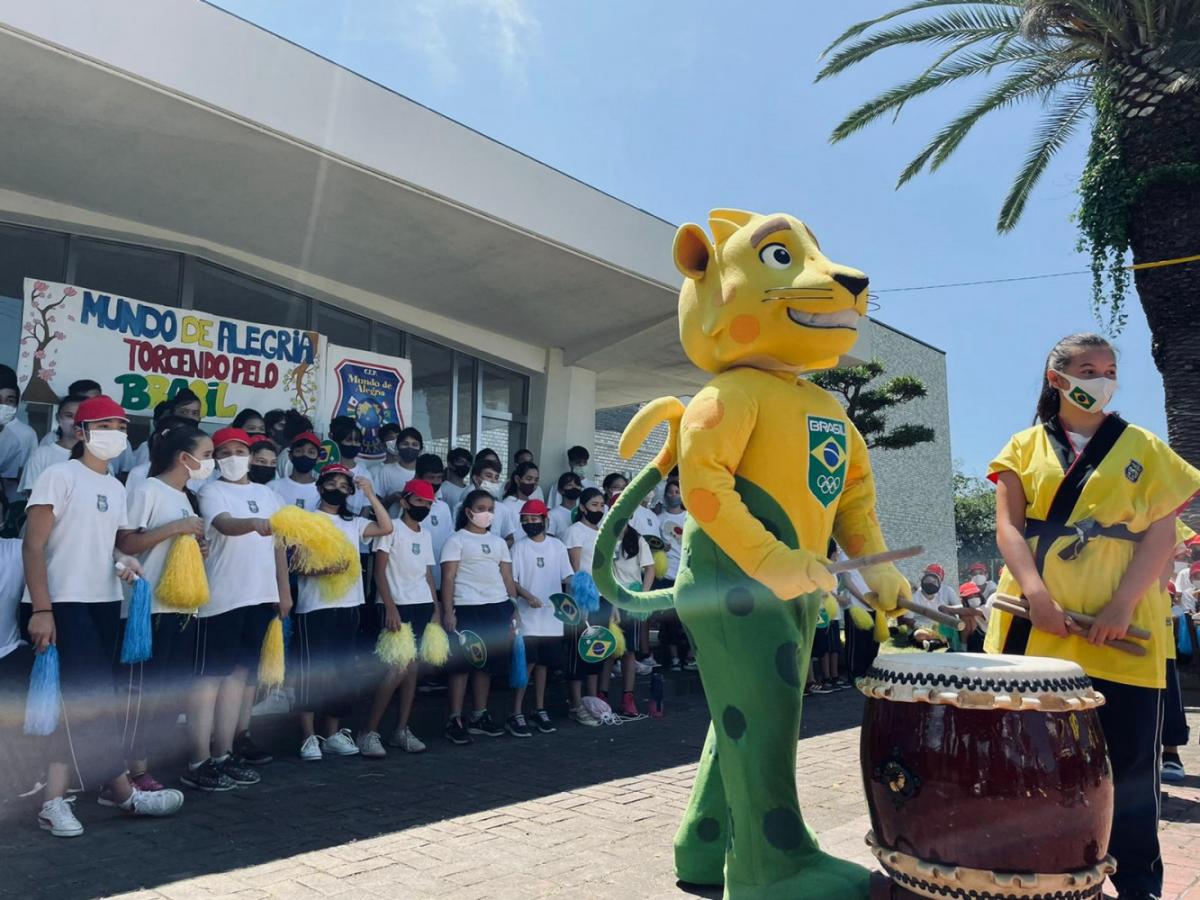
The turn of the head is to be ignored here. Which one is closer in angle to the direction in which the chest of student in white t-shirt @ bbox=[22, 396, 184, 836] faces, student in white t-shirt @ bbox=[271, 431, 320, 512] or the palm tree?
the palm tree

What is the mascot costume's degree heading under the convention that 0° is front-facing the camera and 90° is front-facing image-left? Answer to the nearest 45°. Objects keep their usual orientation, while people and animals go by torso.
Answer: approximately 315°

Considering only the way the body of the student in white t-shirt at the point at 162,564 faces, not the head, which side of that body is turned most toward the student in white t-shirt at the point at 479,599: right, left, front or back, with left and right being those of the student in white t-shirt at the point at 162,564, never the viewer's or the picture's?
left

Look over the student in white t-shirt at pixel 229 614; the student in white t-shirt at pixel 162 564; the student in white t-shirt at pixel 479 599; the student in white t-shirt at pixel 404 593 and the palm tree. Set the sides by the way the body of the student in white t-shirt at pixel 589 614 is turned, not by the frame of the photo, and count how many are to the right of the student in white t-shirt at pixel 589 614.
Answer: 4

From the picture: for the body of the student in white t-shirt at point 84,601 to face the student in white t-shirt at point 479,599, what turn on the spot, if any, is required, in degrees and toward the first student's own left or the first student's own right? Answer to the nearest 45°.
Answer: approximately 90° to the first student's own left

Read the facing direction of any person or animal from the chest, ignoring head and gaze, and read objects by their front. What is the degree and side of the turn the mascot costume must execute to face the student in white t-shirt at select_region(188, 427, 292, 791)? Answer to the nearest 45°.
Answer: approximately 180°

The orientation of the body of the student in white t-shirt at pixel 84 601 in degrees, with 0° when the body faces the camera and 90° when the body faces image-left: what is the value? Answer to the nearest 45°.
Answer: approximately 315°

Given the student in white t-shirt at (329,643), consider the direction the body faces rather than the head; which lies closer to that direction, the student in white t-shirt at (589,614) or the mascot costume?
the mascot costume

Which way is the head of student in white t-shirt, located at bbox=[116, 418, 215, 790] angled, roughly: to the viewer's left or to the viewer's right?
to the viewer's right

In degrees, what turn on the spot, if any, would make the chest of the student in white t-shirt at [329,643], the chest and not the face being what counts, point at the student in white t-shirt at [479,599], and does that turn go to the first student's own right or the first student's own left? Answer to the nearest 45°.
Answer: approximately 90° to the first student's own left
